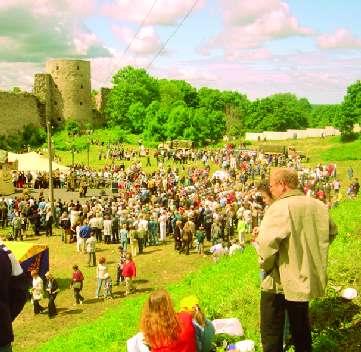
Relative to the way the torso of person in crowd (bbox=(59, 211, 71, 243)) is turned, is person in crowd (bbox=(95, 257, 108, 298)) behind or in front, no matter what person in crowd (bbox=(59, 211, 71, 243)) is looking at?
behind

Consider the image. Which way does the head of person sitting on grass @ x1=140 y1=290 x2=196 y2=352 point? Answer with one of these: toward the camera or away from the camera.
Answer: away from the camera

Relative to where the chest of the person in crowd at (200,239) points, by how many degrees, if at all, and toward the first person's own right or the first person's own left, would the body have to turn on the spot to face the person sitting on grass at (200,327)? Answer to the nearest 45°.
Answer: approximately 180°

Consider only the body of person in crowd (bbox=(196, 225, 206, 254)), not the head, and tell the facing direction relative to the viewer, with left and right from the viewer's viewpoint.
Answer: facing away from the viewer

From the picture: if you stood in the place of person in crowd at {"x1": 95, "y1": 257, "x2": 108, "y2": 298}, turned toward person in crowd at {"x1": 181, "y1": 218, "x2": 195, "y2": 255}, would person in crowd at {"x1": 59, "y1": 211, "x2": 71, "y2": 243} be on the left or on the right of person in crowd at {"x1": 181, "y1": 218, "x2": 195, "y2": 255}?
left

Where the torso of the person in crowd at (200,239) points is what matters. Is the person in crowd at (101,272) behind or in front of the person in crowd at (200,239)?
behind

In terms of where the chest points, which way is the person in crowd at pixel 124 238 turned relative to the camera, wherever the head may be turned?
away from the camera
